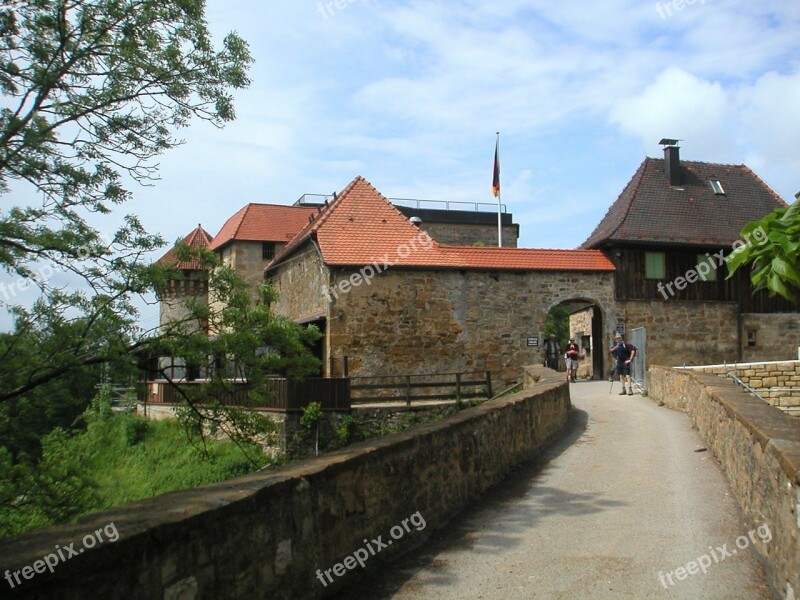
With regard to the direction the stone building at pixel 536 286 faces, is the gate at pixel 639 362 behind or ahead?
ahead

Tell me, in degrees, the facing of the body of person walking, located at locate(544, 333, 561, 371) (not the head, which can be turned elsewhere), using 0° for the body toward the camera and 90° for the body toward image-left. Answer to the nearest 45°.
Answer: approximately 0°

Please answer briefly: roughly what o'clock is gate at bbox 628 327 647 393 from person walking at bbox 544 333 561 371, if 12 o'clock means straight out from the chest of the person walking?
The gate is roughly at 11 o'clock from the person walking.

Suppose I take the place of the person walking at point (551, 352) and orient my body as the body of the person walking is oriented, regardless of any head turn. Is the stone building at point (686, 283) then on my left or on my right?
on my left

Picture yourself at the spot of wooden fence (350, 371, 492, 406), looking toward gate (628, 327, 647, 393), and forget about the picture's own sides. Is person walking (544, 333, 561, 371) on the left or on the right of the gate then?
left

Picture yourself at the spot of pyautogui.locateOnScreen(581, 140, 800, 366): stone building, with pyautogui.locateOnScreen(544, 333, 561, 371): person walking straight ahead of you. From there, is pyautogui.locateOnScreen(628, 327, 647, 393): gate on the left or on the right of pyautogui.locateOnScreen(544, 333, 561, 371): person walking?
left

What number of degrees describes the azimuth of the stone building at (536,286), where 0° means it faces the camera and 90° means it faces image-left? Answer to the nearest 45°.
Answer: approximately 0°

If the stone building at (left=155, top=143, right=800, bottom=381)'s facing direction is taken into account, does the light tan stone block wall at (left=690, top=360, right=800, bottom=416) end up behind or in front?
in front

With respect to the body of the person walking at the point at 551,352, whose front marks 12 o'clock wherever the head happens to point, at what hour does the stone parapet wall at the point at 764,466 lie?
The stone parapet wall is roughly at 12 o'clock from the person walking.
